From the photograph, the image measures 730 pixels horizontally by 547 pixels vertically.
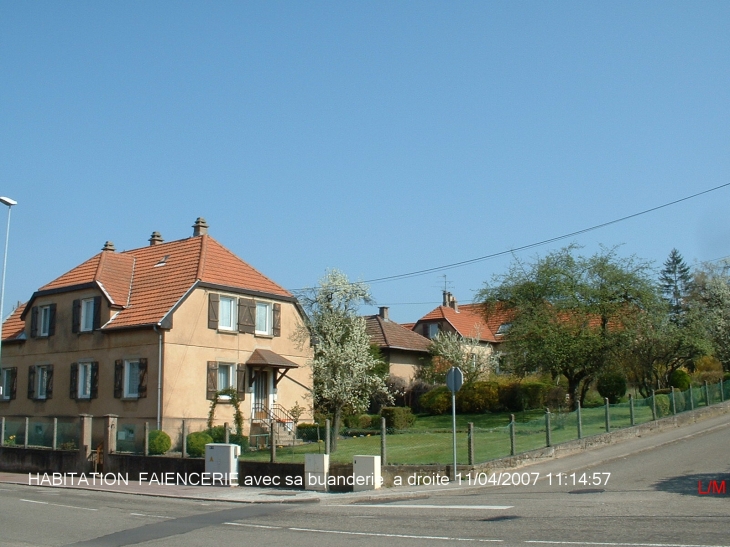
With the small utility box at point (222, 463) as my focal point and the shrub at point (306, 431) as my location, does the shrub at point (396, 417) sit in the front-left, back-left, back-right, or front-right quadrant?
back-left

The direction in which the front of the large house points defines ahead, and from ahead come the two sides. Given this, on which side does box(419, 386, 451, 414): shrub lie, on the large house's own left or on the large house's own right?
on the large house's own left

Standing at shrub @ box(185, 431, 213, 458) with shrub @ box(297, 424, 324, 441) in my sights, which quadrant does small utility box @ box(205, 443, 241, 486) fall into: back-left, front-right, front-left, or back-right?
back-right

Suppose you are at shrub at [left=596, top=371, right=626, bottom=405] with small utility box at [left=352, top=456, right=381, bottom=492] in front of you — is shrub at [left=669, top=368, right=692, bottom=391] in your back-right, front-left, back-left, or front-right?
back-left

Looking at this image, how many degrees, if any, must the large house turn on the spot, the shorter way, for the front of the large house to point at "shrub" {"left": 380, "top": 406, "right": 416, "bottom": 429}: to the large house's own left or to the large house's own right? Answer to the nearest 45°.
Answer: approximately 45° to the large house's own left

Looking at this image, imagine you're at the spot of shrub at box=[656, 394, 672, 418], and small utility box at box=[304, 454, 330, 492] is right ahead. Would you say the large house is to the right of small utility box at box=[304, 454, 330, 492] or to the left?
right

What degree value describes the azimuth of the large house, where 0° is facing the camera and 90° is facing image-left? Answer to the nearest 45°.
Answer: approximately 315°

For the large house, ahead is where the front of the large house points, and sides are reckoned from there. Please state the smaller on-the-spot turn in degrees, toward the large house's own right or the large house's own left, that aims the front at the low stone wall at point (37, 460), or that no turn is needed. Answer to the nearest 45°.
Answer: approximately 90° to the large house's own right

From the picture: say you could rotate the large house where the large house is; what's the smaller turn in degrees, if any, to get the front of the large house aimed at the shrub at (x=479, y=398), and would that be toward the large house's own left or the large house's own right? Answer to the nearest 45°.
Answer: approximately 45° to the large house's own left
